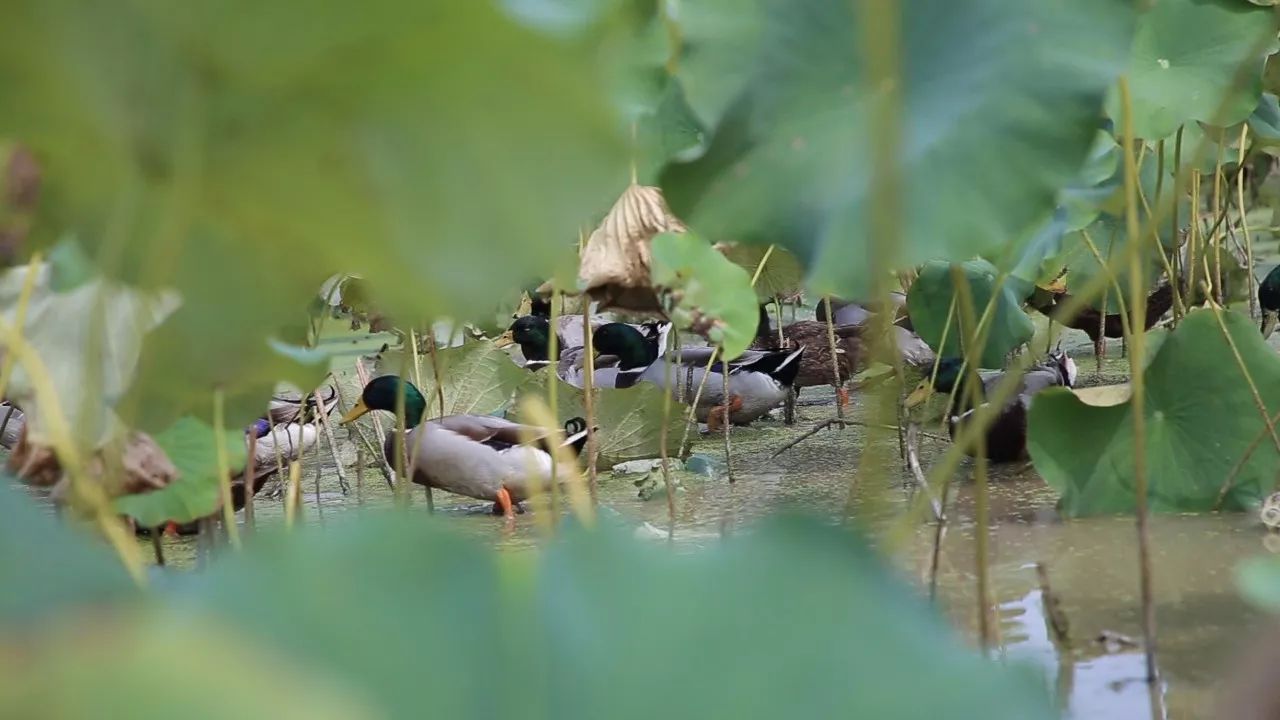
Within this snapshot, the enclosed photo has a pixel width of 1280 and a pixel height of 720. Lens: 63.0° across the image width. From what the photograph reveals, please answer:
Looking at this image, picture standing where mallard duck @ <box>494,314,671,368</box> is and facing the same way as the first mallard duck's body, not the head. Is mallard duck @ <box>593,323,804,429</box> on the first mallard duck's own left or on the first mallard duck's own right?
on the first mallard duck's own left

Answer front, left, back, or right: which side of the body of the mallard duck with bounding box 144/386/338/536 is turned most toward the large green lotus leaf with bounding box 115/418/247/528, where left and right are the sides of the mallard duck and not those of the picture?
left

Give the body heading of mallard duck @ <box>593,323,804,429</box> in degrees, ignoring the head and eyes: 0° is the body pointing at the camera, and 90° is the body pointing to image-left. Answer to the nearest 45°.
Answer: approximately 90°

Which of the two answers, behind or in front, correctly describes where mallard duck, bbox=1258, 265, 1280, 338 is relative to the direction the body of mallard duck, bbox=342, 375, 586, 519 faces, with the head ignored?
behind

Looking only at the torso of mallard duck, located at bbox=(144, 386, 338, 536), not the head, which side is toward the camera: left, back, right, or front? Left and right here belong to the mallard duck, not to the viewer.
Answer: left

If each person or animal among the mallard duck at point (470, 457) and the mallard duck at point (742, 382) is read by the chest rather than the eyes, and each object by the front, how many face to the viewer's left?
2

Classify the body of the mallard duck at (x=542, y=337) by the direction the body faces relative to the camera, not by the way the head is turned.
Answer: to the viewer's left

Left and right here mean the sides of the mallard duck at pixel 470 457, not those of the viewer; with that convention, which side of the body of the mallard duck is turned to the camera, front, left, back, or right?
left

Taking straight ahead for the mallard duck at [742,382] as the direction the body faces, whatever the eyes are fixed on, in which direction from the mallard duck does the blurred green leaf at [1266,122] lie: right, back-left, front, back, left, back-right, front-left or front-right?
back-left

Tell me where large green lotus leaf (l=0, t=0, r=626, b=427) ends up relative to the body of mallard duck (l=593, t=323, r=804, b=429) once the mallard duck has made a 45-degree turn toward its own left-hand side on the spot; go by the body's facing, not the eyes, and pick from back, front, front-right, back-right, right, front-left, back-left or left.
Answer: front-left

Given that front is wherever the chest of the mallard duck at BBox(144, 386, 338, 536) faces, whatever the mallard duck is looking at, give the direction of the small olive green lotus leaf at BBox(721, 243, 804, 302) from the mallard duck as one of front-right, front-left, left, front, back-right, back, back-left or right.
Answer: back

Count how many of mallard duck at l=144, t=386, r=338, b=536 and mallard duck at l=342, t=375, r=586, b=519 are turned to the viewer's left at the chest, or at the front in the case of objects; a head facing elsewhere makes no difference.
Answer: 2
